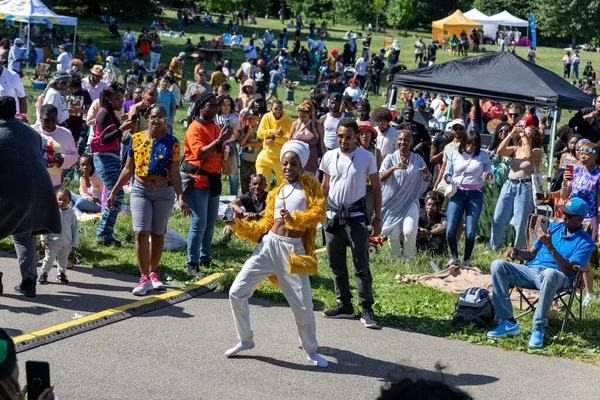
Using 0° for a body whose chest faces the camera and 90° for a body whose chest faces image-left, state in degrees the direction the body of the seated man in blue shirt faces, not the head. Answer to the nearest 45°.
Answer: approximately 45°

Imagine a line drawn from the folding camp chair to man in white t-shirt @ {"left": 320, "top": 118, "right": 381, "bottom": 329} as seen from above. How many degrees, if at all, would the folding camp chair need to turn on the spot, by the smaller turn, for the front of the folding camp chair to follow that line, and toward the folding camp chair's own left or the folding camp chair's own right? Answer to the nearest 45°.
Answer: approximately 45° to the folding camp chair's own right

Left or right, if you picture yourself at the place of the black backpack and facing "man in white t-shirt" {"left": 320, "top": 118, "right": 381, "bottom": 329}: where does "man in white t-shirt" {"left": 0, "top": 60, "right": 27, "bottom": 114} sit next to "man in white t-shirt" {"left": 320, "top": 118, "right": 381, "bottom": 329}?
right

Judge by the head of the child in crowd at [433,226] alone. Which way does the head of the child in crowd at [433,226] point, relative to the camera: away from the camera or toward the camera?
toward the camera

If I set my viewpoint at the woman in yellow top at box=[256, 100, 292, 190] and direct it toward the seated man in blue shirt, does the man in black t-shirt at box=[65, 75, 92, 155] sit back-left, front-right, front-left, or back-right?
back-right

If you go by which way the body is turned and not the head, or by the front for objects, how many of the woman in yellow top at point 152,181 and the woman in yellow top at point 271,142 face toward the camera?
2

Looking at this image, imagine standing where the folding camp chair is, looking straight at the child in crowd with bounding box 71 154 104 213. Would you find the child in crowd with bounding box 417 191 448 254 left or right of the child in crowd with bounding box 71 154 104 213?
right

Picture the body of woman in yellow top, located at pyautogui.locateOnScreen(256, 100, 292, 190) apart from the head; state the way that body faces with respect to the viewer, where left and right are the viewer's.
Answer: facing the viewer

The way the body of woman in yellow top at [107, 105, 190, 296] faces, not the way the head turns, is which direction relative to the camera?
toward the camera

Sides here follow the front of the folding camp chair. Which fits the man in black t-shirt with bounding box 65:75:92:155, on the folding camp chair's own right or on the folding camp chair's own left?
on the folding camp chair's own right

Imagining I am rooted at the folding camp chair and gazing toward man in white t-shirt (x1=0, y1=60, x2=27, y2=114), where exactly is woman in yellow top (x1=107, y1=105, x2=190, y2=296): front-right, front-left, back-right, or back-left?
front-left

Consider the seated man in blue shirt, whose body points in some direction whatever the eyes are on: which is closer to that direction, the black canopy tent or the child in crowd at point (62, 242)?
the child in crowd

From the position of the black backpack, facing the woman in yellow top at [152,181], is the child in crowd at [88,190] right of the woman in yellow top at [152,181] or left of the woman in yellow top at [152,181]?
right

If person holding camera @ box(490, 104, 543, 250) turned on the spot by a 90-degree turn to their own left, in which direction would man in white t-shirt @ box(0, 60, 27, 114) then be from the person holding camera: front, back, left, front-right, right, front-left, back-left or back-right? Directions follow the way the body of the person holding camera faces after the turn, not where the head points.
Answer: back-right

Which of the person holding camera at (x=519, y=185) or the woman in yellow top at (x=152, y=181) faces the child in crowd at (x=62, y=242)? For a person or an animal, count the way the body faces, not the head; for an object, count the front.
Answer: the person holding camera

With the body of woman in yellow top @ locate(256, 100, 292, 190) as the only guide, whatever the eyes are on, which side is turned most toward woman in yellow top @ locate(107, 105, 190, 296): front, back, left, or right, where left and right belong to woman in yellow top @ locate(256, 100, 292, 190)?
front
